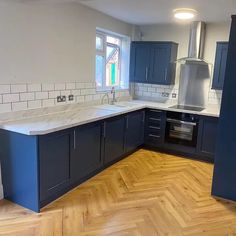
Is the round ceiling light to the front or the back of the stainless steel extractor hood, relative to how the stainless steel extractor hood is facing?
to the front

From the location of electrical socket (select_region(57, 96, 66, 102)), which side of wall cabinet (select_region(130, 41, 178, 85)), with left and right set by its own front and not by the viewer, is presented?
front

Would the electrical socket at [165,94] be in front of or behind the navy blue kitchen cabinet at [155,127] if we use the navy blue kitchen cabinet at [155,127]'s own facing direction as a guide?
behind

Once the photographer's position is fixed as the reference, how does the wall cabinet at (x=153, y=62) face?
facing the viewer and to the left of the viewer

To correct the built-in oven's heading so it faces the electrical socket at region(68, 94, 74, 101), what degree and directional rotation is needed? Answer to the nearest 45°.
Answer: approximately 45° to its right

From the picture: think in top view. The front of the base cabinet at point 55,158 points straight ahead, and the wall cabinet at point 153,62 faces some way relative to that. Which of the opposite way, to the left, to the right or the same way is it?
to the right

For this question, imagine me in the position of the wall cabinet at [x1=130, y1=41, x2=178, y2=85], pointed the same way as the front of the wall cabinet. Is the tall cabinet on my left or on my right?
on my left

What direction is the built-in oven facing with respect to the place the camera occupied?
facing the viewer

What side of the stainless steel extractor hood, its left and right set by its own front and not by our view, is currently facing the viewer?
front

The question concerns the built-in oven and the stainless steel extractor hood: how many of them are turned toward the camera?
2

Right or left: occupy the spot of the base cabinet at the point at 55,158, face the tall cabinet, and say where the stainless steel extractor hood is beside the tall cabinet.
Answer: left

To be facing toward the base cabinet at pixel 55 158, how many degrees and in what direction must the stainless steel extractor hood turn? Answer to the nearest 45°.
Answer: approximately 45° to its right
